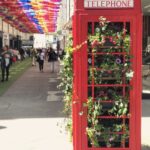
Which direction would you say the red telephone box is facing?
toward the camera
